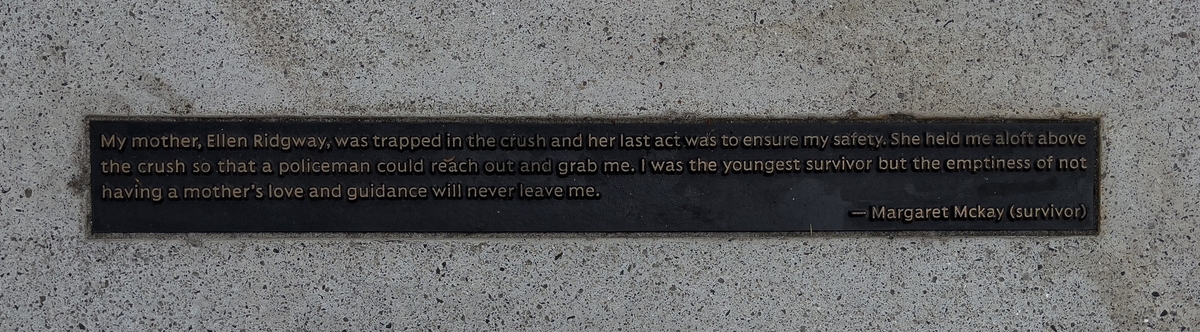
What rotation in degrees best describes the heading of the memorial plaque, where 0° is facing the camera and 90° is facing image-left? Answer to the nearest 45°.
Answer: approximately 0°
